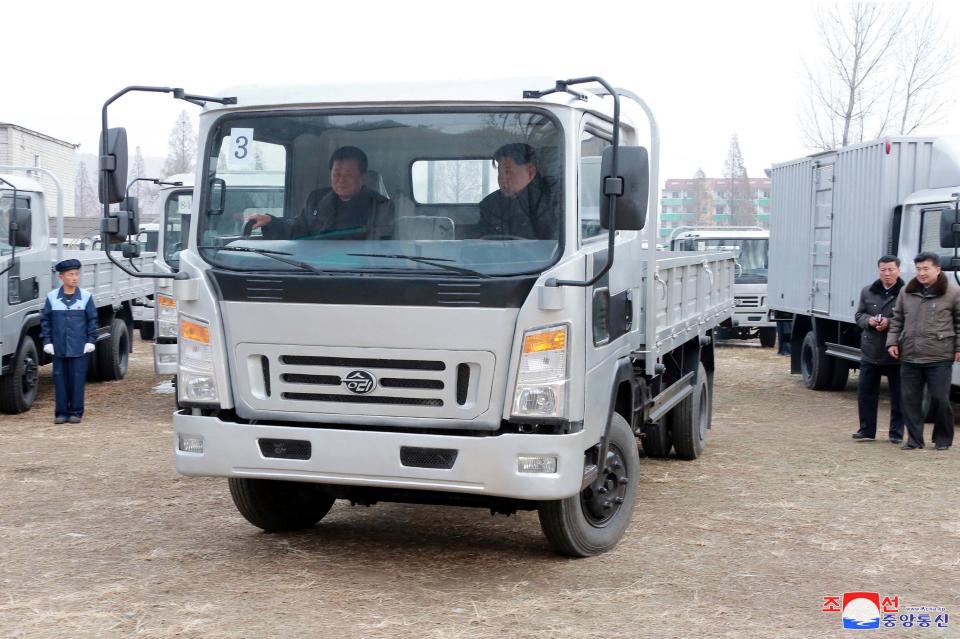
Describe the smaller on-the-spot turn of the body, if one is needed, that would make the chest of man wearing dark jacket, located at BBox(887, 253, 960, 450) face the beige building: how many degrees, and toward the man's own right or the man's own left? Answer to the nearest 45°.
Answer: approximately 90° to the man's own right

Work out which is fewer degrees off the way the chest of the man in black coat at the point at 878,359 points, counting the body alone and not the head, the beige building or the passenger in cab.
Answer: the passenger in cab

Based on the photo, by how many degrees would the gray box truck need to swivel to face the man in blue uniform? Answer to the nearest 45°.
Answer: approximately 90° to its right

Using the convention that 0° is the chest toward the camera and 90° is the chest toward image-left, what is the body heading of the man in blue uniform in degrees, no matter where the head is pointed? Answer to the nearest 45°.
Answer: approximately 0°

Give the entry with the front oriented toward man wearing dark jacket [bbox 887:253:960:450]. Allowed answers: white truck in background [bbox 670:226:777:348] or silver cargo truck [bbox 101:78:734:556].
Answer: the white truck in background

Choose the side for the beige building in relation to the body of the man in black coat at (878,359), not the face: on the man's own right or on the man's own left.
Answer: on the man's own right

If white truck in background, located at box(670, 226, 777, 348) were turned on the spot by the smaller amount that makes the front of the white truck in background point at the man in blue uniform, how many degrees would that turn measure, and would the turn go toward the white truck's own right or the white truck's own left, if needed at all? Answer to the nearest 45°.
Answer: approximately 45° to the white truck's own right

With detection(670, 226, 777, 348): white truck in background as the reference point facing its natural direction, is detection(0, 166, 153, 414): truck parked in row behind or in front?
in front

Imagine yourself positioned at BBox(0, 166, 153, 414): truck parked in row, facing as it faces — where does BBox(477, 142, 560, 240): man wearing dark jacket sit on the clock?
The man wearing dark jacket is roughly at 10 o'clock from the truck parked in row.

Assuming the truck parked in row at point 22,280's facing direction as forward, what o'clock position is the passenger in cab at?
The passenger in cab is roughly at 10 o'clock from the truck parked in row.

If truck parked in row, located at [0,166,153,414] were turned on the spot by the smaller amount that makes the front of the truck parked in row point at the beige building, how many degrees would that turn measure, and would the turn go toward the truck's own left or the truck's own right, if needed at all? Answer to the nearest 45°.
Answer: approximately 135° to the truck's own right

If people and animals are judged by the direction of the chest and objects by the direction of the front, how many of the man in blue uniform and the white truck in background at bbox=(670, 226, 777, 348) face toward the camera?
2

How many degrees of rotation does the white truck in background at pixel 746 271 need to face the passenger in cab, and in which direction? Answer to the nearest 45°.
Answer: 0° — it already faces them

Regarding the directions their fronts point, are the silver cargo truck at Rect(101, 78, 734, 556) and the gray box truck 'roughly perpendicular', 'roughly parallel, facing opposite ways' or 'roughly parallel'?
roughly perpendicular

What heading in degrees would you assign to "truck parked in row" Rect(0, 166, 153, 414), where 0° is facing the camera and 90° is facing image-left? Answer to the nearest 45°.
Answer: approximately 45°
